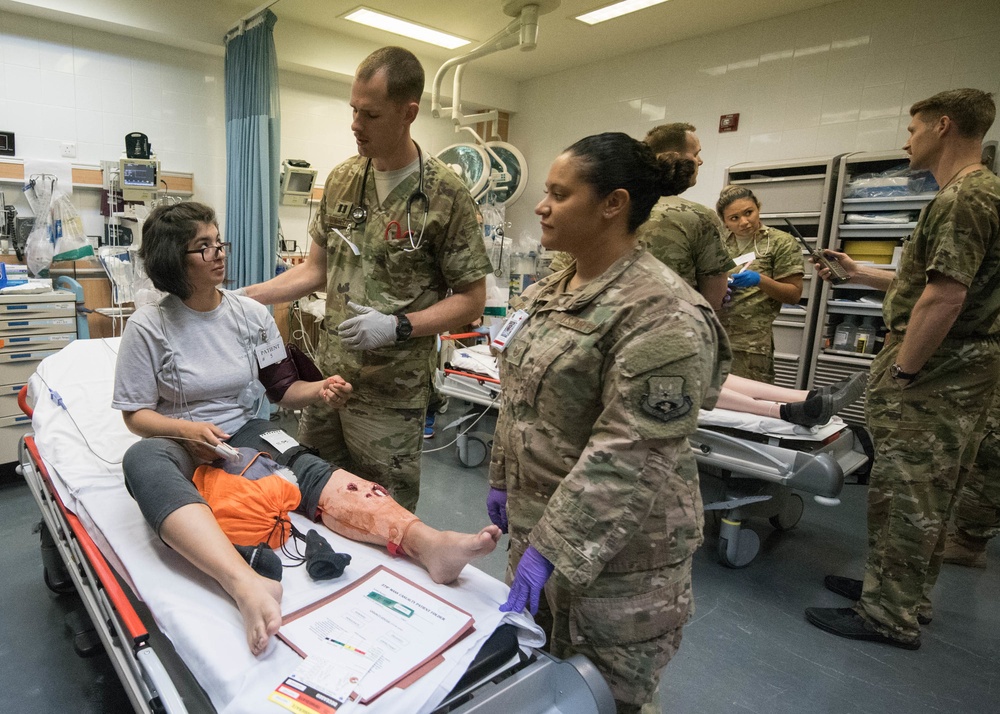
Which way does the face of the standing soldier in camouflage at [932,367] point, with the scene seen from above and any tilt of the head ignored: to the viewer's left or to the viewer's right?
to the viewer's left

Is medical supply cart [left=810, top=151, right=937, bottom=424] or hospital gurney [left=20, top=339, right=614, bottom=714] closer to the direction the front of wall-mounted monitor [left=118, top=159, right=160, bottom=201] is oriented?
the hospital gurney

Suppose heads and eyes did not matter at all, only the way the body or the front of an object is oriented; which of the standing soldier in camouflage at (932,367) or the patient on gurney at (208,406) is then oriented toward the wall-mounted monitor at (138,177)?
the standing soldier in camouflage

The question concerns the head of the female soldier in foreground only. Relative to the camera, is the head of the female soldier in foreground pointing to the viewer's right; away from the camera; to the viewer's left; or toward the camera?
to the viewer's left

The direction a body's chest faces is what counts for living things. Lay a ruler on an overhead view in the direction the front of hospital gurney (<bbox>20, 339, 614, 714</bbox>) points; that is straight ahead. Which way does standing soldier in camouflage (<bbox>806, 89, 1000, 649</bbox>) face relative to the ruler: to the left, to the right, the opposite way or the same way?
the opposite way

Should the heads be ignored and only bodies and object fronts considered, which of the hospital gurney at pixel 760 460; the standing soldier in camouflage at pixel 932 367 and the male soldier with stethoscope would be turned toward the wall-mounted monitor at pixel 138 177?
the standing soldier in camouflage

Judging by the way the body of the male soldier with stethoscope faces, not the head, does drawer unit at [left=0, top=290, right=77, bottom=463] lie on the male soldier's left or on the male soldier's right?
on the male soldier's right

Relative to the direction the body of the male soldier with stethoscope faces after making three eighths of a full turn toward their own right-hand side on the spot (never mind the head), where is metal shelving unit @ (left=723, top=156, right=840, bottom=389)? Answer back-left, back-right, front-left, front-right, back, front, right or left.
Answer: front-right

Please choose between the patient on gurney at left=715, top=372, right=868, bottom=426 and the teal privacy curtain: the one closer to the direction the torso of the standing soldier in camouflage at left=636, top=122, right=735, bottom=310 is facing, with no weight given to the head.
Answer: the patient on gurney

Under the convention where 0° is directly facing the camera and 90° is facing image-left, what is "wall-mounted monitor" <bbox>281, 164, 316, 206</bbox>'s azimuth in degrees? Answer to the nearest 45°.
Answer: approximately 0°

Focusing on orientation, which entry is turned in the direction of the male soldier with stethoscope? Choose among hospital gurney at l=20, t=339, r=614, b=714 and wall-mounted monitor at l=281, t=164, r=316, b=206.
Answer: the wall-mounted monitor
